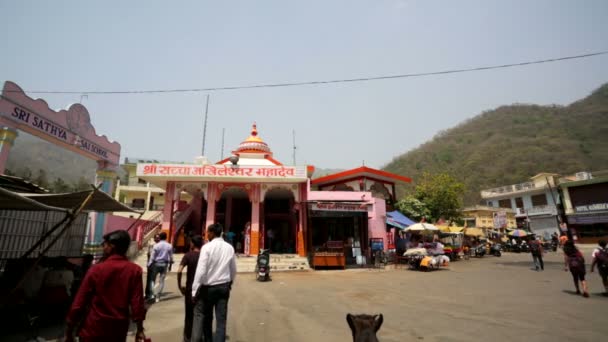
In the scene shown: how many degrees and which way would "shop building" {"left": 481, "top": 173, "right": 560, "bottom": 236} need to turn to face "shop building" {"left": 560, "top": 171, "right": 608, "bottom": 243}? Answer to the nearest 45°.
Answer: approximately 90° to its left

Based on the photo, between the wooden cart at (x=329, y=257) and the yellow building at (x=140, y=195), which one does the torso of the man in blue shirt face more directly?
the yellow building

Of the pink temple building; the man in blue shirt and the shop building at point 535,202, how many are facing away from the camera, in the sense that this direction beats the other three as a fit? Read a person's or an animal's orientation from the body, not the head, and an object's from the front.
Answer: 1

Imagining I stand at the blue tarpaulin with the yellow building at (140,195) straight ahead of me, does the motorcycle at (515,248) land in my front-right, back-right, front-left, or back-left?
back-right

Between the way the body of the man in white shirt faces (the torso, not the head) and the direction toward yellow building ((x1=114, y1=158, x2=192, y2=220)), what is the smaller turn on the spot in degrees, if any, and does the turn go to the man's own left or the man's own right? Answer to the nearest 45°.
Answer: approximately 45° to the man's own right

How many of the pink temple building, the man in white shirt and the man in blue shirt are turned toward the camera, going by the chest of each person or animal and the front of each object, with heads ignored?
1

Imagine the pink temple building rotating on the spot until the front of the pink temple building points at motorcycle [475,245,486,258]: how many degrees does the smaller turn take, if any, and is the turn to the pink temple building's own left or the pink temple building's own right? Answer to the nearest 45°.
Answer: approximately 90° to the pink temple building's own left

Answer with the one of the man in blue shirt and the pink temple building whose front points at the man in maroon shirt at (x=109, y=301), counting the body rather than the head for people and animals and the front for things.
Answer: the pink temple building

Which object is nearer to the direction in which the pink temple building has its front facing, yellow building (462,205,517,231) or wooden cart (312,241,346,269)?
the wooden cart

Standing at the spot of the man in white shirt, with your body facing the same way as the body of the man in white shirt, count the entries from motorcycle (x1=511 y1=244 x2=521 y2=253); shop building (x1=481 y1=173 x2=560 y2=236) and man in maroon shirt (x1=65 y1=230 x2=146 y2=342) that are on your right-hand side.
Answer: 2

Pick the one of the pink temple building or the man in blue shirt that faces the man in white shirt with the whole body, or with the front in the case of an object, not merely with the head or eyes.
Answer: the pink temple building

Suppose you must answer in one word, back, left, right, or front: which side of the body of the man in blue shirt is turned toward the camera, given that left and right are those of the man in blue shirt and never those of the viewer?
back

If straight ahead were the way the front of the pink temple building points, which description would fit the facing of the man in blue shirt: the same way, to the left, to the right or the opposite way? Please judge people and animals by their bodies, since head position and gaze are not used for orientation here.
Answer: the opposite way
